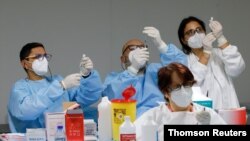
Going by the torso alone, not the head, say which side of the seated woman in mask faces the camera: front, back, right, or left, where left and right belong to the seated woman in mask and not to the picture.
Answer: front

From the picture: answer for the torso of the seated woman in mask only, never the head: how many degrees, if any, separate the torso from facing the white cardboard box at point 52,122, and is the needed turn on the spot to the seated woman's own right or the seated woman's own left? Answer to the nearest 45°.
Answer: approximately 90° to the seated woman's own right
